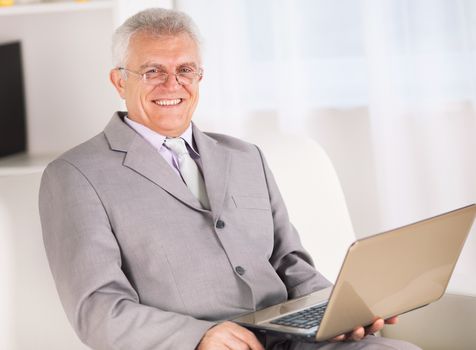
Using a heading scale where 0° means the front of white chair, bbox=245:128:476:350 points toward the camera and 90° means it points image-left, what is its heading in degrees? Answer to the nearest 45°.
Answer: approximately 315°

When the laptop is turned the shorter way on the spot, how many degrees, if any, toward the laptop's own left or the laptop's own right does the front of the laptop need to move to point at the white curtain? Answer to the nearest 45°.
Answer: approximately 45° to the laptop's own right

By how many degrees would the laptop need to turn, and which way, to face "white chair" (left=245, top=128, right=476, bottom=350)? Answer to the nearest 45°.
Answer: approximately 45° to its right

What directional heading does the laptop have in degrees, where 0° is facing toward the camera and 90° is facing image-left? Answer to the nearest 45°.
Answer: approximately 135°

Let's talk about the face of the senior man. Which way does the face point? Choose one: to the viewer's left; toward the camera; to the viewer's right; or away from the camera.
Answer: toward the camera

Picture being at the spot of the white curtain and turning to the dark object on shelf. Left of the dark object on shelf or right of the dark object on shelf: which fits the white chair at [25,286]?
left

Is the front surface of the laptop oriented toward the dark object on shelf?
yes

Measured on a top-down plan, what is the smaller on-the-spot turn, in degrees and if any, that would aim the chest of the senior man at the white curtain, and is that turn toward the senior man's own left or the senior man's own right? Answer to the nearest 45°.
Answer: approximately 90° to the senior man's own left

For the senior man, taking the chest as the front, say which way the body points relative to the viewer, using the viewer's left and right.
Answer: facing the viewer and to the right of the viewer

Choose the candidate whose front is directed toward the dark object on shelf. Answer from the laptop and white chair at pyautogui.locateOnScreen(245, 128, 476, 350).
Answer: the laptop

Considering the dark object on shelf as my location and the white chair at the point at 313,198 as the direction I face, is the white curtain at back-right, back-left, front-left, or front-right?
front-left

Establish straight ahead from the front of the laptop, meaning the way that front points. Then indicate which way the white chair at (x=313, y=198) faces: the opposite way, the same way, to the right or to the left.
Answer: the opposite way
